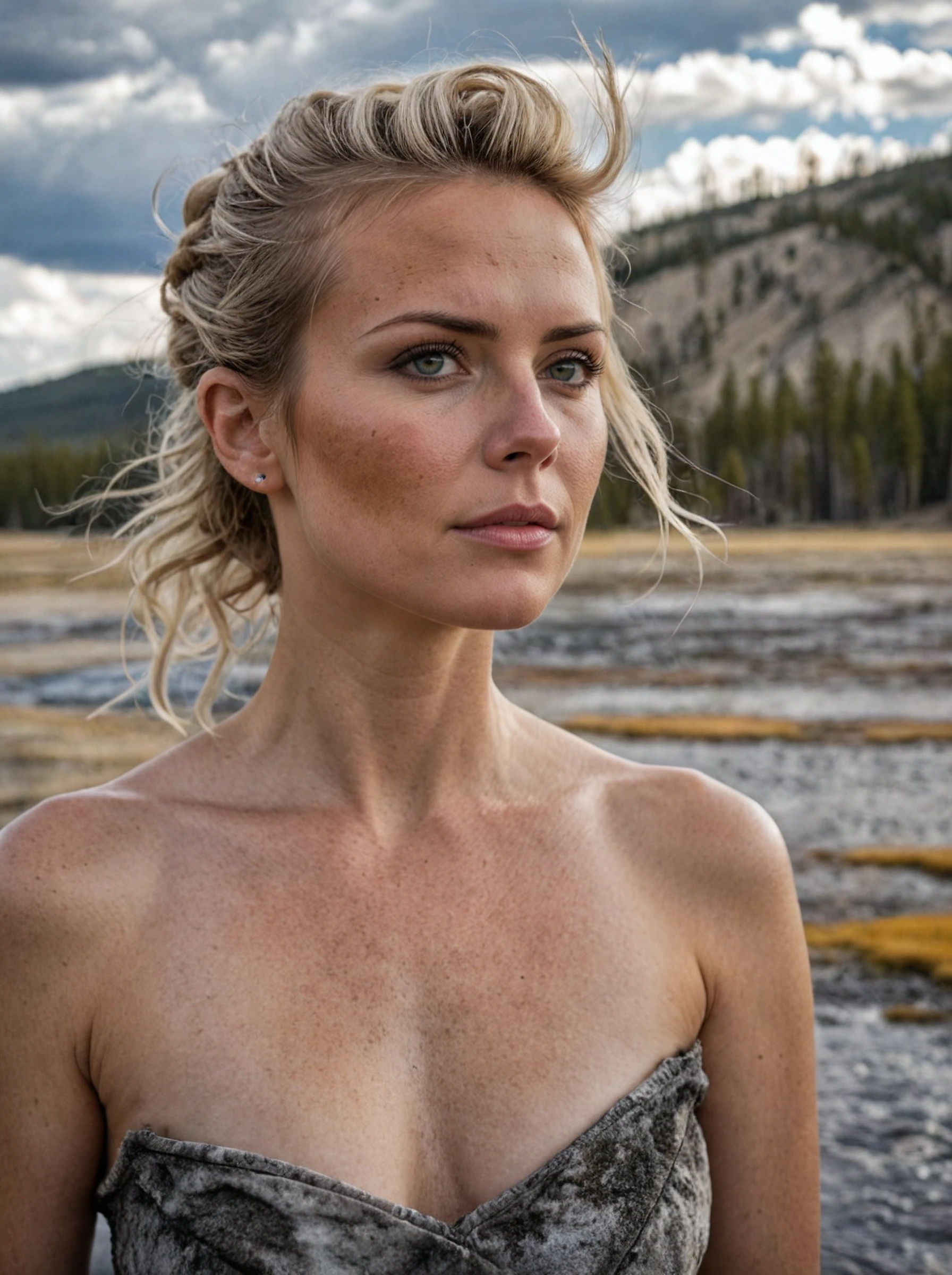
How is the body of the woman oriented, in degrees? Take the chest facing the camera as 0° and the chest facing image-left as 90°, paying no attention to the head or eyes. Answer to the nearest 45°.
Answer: approximately 0°

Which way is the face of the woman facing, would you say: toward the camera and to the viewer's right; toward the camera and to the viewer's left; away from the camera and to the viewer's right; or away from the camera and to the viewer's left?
toward the camera and to the viewer's right
